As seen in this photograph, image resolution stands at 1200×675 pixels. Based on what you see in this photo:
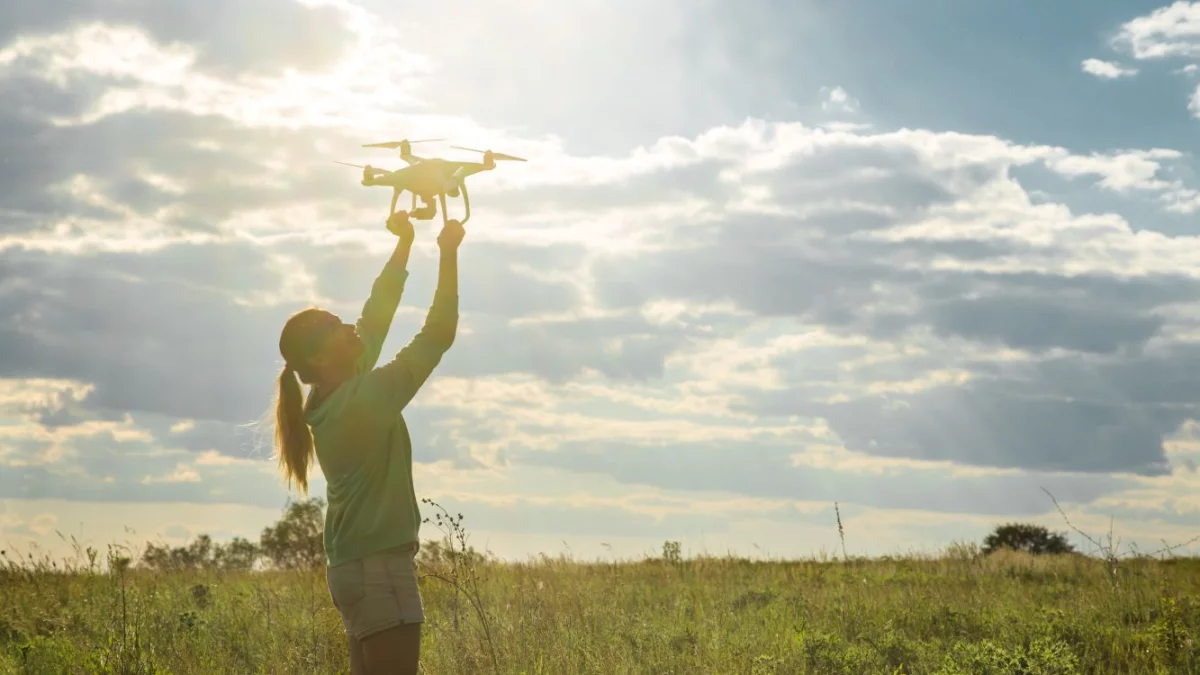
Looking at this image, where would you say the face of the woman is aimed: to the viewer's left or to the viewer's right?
to the viewer's right

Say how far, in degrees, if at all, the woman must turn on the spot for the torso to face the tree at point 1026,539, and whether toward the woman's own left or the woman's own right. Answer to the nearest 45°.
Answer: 0° — they already face it

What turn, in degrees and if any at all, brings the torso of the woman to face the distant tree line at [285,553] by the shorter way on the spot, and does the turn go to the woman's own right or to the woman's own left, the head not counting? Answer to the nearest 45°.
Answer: approximately 45° to the woman's own left

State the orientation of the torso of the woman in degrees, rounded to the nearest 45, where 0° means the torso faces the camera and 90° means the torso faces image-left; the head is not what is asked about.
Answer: approximately 225°

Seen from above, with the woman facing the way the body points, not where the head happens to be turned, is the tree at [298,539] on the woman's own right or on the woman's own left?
on the woman's own left
